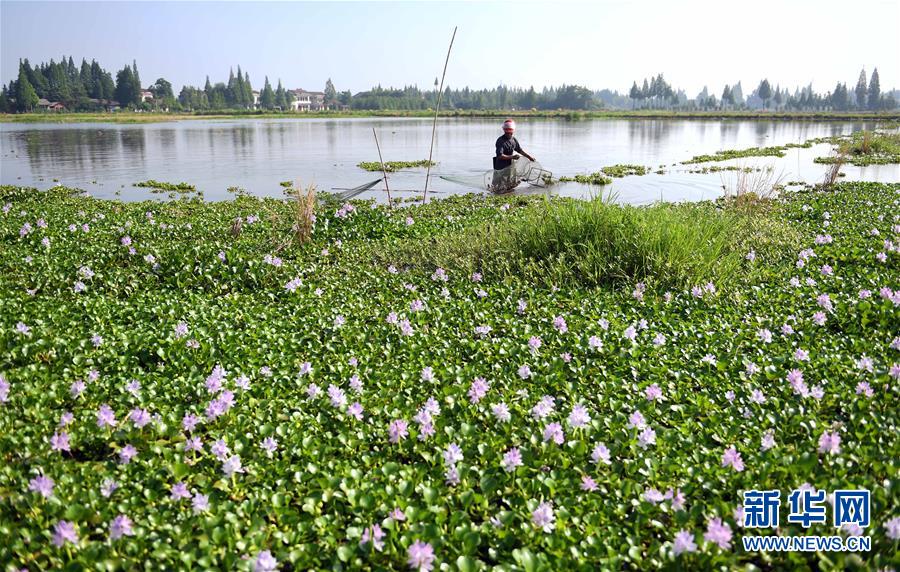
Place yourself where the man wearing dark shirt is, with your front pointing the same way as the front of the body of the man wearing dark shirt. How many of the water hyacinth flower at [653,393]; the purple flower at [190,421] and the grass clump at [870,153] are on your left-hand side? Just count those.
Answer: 1

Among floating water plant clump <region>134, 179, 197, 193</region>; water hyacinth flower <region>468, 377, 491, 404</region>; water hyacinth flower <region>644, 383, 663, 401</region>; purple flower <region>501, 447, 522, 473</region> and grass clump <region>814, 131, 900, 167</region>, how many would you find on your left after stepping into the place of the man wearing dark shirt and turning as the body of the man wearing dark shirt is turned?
1

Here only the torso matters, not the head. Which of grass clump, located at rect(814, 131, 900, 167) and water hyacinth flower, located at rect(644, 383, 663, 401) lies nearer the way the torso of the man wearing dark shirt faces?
the water hyacinth flower

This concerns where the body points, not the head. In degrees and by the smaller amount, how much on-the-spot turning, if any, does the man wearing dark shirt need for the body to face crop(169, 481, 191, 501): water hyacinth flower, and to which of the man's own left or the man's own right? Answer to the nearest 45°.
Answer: approximately 45° to the man's own right

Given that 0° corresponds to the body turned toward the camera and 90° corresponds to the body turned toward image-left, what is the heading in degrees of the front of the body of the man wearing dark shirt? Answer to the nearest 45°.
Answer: approximately 315°

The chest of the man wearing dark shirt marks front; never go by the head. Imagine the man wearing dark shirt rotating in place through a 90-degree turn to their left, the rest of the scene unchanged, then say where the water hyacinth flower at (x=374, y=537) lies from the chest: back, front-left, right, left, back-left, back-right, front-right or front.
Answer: back-right

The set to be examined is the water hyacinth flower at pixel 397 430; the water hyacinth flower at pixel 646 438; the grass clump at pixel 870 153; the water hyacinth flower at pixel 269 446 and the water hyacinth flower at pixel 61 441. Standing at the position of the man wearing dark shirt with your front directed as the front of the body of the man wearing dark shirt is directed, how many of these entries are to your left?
1

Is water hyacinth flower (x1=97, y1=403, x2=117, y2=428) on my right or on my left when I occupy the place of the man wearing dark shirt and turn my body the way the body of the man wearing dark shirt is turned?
on my right

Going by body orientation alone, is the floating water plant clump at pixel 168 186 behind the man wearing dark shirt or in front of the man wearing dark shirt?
behind

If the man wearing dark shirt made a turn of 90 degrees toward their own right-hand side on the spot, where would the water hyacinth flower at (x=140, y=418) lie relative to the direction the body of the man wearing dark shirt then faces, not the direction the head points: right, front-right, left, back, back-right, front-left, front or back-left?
front-left

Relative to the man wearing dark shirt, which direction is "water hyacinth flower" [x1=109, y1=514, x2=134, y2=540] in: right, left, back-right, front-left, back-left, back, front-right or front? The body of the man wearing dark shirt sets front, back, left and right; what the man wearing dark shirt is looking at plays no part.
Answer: front-right

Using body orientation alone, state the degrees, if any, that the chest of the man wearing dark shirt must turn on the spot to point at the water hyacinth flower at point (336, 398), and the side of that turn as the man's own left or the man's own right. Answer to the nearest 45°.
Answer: approximately 45° to the man's own right

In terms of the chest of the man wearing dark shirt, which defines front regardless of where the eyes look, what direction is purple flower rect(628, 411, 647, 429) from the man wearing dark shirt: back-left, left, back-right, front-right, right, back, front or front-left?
front-right

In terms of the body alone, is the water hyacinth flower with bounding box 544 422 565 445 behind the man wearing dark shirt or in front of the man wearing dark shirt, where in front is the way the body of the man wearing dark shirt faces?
in front
